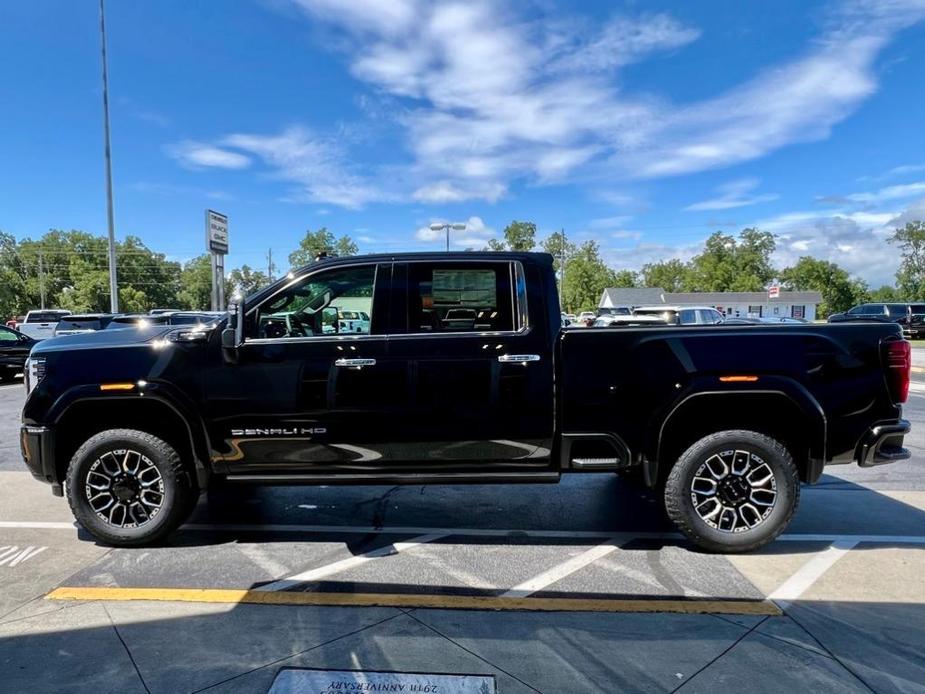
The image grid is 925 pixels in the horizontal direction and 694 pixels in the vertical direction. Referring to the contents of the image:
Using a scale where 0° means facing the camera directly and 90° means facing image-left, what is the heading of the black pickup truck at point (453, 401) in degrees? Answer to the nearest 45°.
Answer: approximately 90°

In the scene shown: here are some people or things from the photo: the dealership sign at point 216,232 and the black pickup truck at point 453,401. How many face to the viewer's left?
1

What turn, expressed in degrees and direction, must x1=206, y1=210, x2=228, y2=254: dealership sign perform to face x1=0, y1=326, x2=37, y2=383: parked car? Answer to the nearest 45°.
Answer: approximately 90° to its right

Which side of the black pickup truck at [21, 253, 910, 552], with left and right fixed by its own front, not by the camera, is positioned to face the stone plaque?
left

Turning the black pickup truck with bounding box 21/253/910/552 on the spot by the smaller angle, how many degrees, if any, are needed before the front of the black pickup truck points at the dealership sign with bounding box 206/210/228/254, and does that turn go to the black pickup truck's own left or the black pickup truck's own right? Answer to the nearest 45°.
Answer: approximately 45° to the black pickup truck's own right

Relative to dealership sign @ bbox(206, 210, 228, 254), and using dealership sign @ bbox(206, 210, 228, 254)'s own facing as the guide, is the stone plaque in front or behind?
in front

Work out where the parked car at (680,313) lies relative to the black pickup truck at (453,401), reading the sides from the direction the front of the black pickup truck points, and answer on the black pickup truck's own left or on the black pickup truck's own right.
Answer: on the black pickup truck's own right
